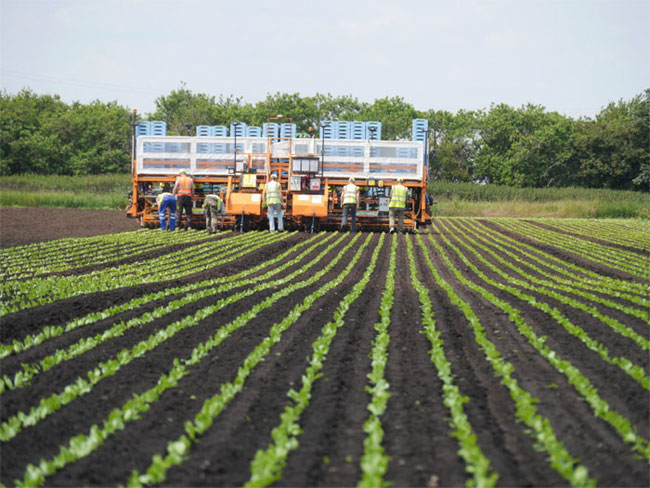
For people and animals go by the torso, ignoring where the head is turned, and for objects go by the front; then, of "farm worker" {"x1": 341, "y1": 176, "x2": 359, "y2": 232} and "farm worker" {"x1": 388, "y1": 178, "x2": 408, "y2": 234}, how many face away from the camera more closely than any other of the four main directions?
2

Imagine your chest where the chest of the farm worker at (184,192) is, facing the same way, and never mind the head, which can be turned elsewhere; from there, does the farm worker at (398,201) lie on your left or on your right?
on your right

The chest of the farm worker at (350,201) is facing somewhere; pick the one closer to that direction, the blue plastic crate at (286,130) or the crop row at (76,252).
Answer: the blue plastic crate

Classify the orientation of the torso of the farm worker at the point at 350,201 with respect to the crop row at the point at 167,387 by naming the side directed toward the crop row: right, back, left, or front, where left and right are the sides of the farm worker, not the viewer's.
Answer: back

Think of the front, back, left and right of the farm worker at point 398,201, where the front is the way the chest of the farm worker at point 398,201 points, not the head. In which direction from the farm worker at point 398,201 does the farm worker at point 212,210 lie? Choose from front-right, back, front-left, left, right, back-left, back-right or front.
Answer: left

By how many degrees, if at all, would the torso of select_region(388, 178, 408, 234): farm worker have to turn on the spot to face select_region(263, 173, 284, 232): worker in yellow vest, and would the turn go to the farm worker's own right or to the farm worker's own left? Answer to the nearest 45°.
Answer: approximately 90° to the farm worker's own left

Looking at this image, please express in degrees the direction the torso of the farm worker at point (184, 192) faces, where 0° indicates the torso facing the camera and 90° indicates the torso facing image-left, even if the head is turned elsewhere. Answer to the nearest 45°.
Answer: approximately 180°

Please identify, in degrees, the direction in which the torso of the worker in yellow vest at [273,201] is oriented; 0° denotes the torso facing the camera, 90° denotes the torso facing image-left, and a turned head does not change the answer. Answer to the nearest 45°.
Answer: approximately 180°

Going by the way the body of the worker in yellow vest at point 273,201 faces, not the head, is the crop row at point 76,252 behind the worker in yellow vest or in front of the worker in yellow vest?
behind

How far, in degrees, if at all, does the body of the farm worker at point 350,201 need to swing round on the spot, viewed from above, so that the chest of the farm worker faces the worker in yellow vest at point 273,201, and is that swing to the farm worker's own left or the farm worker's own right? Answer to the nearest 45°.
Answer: approximately 90° to the farm worker's own left

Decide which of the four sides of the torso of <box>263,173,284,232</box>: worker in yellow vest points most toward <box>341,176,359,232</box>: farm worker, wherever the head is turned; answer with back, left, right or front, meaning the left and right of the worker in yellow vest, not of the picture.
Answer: right

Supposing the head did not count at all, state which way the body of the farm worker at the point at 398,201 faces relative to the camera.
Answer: away from the camera

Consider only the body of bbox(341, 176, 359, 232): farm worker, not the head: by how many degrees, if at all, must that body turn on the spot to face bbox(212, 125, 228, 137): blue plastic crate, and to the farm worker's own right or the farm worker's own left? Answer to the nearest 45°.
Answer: approximately 45° to the farm worker's own left

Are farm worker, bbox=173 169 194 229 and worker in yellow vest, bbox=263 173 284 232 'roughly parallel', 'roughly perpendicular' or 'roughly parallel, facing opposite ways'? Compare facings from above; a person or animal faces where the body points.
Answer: roughly parallel
